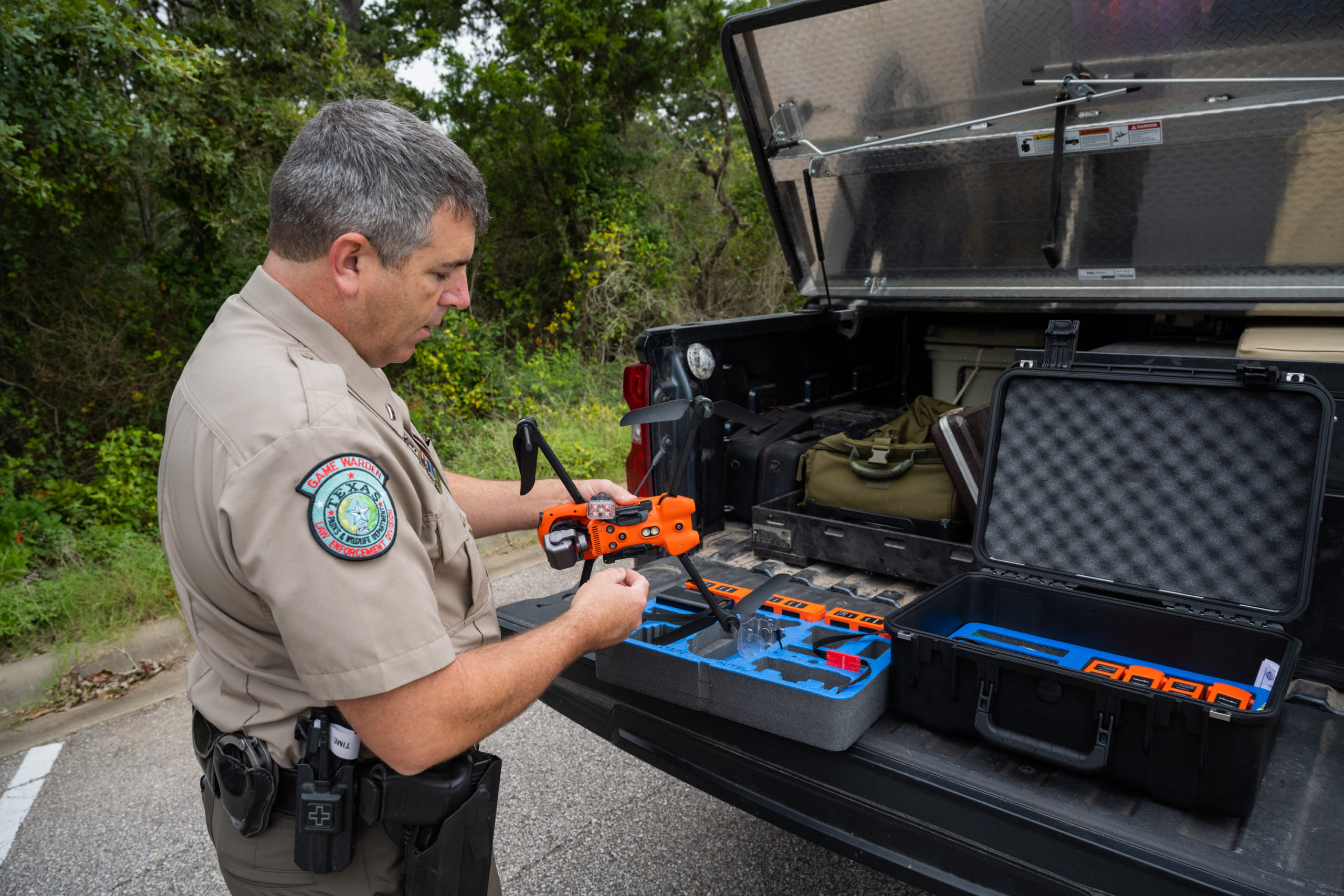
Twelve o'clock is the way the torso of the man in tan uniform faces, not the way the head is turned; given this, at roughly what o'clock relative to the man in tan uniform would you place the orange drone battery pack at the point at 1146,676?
The orange drone battery pack is roughly at 12 o'clock from the man in tan uniform.

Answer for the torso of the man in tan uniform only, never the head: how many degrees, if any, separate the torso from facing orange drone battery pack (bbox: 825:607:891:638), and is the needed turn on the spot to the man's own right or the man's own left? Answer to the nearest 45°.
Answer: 0° — they already face it

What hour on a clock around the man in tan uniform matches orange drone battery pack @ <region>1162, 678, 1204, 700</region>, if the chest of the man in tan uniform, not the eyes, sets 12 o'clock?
The orange drone battery pack is roughly at 12 o'clock from the man in tan uniform.

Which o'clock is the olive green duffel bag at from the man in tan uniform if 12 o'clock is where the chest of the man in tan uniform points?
The olive green duffel bag is roughly at 11 o'clock from the man in tan uniform.

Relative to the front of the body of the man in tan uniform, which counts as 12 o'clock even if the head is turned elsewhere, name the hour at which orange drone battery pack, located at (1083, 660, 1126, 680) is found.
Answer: The orange drone battery pack is roughly at 12 o'clock from the man in tan uniform.

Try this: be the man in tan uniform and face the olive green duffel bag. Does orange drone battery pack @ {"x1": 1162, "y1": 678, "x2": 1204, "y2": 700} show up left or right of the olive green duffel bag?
right

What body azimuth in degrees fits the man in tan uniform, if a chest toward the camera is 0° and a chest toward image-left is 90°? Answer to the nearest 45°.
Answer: approximately 270°

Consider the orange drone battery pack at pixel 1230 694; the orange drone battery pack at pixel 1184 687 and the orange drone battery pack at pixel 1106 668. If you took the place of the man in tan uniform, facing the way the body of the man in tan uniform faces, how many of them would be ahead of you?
3

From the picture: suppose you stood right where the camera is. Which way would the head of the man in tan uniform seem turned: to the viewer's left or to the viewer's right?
to the viewer's right
